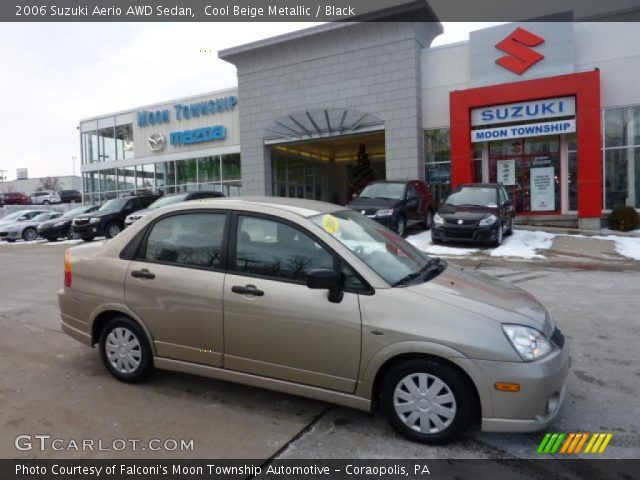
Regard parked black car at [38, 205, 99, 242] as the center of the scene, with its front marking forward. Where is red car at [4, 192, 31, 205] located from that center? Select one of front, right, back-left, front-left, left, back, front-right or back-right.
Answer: back-right

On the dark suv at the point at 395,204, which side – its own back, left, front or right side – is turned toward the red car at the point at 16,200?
right

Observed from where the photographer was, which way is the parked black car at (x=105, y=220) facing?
facing the viewer and to the left of the viewer

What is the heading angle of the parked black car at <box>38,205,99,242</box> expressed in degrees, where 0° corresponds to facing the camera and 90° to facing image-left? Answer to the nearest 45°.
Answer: approximately 45°

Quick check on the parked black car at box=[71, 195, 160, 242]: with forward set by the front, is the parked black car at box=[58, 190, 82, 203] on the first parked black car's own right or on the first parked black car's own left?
on the first parked black car's own right

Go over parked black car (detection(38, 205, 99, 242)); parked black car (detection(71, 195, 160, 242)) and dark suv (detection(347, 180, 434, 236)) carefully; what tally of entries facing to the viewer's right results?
0

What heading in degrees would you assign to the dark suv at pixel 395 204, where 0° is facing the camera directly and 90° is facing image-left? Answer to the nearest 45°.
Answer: approximately 45°

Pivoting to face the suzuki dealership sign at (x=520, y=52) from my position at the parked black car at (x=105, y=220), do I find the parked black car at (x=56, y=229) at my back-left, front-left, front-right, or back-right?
back-left

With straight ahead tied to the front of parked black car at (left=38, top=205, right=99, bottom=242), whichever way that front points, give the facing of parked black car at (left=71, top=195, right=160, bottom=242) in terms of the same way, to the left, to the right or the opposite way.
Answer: the same way

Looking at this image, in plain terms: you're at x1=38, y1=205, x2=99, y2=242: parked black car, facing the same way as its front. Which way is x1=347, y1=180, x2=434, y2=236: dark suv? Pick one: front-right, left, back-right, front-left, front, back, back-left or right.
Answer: left

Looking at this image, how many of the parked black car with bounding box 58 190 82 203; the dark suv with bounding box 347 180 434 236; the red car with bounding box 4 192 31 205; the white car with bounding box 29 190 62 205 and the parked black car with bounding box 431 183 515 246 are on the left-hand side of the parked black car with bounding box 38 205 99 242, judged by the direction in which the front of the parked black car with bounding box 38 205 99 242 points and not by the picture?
2

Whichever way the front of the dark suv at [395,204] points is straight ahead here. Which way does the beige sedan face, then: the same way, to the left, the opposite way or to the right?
to the left

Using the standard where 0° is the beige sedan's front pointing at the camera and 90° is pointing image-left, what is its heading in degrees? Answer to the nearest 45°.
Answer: approximately 315°

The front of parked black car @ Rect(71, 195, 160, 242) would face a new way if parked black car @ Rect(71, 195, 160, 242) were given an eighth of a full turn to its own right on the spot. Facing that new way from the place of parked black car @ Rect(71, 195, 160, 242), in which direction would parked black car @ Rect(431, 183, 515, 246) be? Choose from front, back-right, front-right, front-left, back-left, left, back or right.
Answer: back-left
